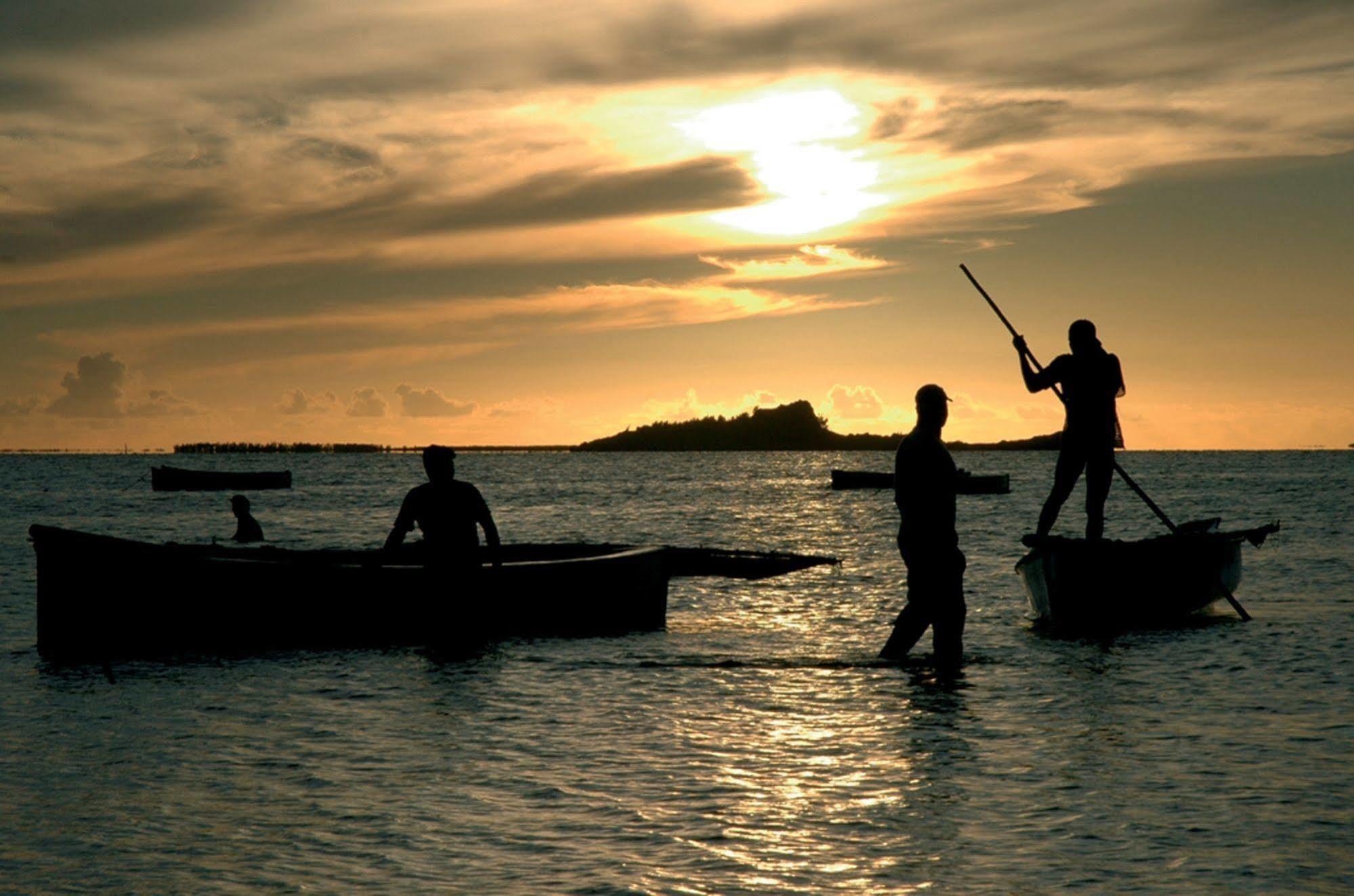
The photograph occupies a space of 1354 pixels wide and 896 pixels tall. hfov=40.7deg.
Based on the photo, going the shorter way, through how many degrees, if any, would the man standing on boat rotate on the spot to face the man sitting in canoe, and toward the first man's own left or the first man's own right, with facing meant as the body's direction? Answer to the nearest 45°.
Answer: approximately 45° to the first man's own left

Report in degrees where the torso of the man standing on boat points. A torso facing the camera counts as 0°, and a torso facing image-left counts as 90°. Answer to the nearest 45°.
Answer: approximately 135°

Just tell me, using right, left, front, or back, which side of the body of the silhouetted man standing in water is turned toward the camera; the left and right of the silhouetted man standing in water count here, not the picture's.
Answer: right

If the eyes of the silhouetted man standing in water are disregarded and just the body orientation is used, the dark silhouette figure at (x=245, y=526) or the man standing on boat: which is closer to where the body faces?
the man standing on boat

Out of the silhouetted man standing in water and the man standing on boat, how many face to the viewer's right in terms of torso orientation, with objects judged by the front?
1

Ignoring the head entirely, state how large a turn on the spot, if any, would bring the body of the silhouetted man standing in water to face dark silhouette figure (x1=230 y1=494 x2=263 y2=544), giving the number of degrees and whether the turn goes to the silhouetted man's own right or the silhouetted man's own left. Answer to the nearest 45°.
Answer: approximately 135° to the silhouetted man's own left

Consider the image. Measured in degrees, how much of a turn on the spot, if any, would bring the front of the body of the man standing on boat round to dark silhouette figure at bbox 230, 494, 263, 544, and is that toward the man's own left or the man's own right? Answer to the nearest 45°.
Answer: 0° — they already face them

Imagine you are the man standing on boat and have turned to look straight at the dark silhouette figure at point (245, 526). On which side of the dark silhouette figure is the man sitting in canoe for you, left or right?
left

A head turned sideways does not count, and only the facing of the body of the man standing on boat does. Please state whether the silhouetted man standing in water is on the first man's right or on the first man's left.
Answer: on the first man's left
